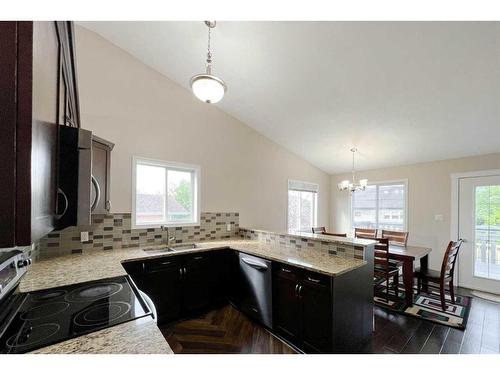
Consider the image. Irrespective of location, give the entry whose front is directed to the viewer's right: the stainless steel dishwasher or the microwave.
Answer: the microwave

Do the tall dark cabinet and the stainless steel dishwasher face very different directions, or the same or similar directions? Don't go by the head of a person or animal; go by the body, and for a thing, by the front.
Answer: very different directions

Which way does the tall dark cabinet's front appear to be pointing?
to the viewer's right

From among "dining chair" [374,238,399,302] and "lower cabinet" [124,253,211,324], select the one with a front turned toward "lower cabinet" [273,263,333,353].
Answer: "lower cabinet" [124,253,211,324]

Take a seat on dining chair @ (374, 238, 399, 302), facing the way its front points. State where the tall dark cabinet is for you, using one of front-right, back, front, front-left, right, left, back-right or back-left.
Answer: back-right

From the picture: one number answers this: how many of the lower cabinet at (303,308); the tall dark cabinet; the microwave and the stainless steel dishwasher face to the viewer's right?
2

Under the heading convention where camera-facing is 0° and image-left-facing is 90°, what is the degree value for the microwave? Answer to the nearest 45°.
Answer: approximately 270°

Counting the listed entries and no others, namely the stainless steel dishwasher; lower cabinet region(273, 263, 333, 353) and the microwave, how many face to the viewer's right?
1

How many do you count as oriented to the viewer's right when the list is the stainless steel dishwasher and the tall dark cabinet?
1
